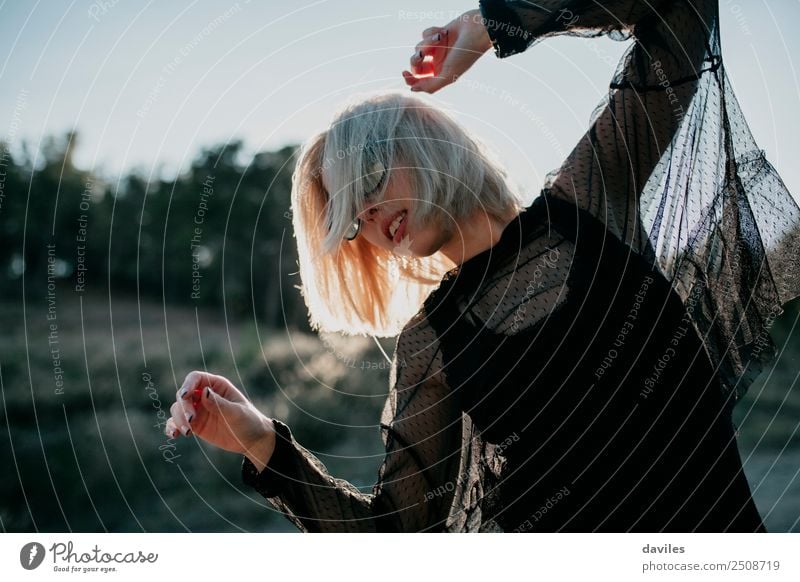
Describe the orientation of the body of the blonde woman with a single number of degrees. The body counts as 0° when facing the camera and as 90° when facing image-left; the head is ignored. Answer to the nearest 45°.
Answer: approximately 0°
